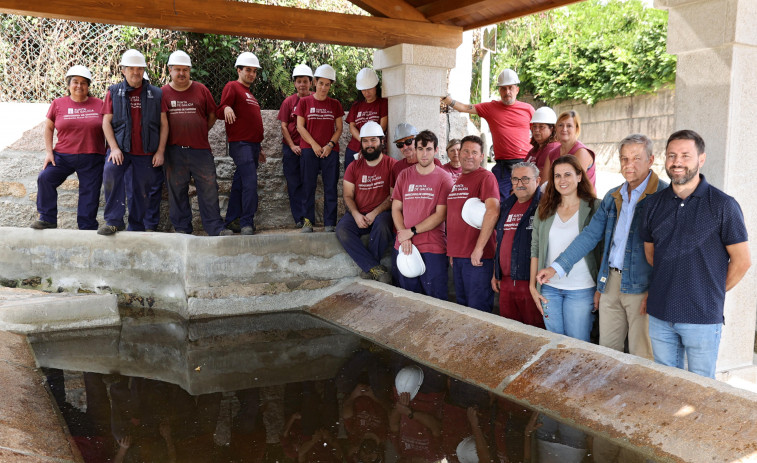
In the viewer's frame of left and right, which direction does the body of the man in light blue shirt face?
facing the viewer and to the left of the viewer

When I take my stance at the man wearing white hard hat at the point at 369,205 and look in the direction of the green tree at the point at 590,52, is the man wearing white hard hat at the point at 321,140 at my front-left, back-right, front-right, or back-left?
front-left

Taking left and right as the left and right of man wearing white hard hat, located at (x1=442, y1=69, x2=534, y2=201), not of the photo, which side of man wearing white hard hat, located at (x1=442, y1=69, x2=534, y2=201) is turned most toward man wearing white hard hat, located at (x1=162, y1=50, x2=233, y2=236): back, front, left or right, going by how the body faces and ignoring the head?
right

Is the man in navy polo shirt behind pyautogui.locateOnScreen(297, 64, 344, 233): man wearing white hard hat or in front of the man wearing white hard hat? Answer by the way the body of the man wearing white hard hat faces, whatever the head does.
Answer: in front

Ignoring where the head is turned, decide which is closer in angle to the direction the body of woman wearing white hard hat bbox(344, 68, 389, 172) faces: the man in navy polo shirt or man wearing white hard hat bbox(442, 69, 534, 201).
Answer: the man in navy polo shirt

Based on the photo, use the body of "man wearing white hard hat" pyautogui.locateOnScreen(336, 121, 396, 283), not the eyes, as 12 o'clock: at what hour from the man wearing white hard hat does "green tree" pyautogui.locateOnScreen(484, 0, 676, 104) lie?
The green tree is roughly at 7 o'clock from the man wearing white hard hat.

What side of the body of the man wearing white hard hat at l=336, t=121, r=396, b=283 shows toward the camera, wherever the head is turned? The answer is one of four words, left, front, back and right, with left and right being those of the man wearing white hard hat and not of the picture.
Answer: front

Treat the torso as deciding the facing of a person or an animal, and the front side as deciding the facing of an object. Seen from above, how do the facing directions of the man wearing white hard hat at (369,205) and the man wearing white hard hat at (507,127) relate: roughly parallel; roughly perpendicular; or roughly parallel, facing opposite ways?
roughly parallel

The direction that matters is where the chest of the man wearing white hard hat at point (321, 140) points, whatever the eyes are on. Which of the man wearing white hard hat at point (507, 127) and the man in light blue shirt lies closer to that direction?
the man in light blue shirt

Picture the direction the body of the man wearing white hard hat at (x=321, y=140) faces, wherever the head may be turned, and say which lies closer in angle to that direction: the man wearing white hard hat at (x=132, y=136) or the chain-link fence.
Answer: the man wearing white hard hat

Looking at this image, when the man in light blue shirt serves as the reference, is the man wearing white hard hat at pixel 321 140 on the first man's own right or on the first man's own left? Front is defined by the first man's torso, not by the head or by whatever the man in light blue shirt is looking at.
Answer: on the first man's own right

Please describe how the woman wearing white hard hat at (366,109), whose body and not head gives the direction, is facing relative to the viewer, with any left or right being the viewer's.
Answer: facing the viewer

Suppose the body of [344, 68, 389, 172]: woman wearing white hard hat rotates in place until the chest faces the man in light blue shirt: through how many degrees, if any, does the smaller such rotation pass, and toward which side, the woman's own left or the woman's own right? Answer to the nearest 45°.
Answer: approximately 45° to the woman's own left

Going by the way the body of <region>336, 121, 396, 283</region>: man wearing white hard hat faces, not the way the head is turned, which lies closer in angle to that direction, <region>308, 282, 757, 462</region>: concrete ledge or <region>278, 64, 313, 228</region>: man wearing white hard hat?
the concrete ledge

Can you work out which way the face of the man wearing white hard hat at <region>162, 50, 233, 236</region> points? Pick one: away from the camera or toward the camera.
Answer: toward the camera

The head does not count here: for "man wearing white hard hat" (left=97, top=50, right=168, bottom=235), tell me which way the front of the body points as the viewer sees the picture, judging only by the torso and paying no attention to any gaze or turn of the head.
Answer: toward the camera
